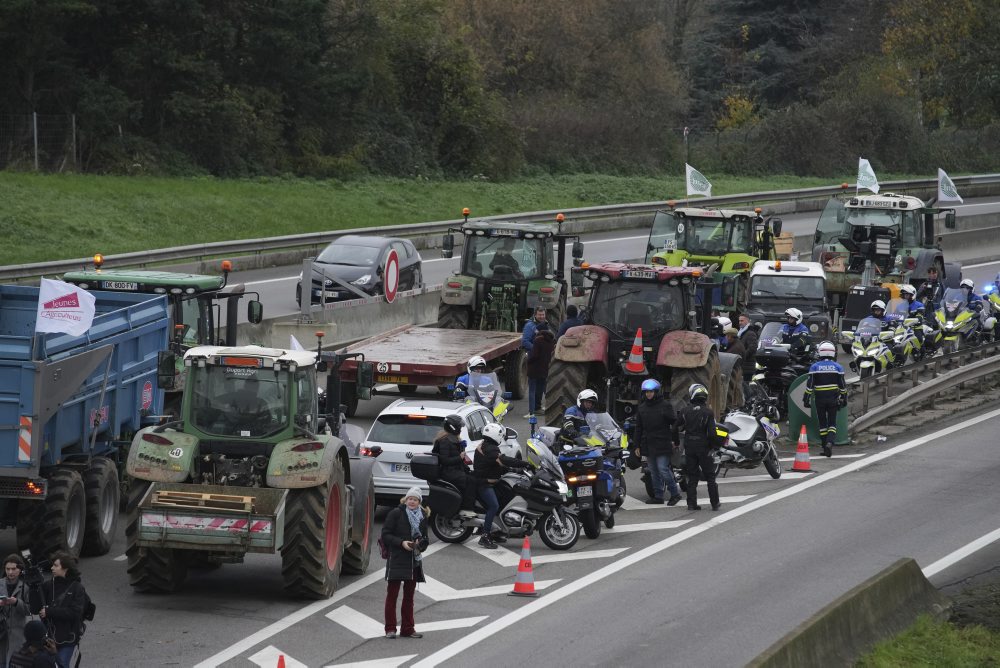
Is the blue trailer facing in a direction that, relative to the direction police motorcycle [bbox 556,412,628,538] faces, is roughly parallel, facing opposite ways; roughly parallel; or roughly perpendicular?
roughly parallel

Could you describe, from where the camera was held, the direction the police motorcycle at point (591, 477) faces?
facing away from the viewer and to the right of the viewer

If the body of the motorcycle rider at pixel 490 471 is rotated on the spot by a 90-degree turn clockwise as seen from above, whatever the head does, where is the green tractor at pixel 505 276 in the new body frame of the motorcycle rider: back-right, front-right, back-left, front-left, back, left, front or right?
back

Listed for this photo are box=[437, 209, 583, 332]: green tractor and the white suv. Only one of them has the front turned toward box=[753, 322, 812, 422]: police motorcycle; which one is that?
the white suv

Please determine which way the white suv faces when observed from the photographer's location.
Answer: facing away from the viewer and to the right of the viewer

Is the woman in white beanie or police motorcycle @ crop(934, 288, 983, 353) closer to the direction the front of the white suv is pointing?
the police motorcycle

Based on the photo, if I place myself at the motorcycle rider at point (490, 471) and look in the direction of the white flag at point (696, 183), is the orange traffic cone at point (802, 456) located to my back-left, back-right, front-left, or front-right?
front-right

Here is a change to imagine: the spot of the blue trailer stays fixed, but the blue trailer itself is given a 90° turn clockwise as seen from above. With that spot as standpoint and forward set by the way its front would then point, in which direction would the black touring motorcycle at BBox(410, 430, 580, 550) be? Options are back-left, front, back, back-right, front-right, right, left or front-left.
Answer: front-left

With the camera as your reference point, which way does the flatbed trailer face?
facing away from the viewer and to the right of the viewer

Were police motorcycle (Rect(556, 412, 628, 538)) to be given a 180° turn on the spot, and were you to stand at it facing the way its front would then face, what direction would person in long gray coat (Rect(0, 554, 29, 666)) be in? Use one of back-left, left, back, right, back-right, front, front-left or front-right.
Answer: front

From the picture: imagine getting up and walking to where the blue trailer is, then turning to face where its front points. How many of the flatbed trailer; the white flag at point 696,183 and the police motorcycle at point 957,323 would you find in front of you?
3

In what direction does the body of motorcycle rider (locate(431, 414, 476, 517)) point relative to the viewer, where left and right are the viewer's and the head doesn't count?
facing to the right of the viewer
